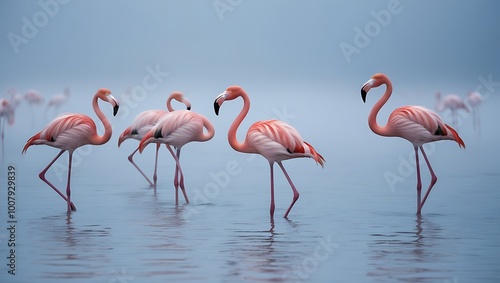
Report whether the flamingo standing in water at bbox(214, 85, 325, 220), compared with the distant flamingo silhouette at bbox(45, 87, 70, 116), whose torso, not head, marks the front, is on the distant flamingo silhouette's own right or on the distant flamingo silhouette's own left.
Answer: on the distant flamingo silhouette's own right

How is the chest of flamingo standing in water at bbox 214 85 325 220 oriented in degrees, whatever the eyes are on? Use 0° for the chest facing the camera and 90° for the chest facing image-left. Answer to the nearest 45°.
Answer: approximately 90°

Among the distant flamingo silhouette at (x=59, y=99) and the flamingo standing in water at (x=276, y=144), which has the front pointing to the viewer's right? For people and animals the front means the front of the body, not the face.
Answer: the distant flamingo silhouette

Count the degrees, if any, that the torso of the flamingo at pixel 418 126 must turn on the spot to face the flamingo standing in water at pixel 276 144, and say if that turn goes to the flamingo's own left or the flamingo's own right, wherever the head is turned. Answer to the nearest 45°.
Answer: approximately 45° to the flamingo's own left

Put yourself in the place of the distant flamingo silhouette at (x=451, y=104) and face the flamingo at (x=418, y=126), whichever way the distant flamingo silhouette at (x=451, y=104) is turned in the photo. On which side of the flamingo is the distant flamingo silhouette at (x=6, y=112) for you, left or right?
right

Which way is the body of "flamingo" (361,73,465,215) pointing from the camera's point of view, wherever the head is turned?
to the viewer's left

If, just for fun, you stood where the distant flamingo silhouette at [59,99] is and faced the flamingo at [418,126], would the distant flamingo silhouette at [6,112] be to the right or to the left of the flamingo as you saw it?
right

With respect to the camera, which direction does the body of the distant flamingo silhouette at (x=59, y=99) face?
to the viewer's right

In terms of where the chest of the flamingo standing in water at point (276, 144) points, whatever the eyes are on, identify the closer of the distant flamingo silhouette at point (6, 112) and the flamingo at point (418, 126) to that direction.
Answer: the distant flamingo silhouette

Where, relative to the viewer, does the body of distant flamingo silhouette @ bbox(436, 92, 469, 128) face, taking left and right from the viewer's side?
facing to the left of the viewer

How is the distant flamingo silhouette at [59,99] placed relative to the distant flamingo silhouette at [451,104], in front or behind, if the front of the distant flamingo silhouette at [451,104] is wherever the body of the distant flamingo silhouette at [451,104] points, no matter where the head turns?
in front

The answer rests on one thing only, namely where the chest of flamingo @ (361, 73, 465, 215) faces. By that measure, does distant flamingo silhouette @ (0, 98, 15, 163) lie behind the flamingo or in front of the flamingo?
in front

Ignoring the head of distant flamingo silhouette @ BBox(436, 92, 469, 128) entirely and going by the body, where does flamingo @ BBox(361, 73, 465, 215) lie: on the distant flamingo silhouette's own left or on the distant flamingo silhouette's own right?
on the distant flamingo silhouette's own left
